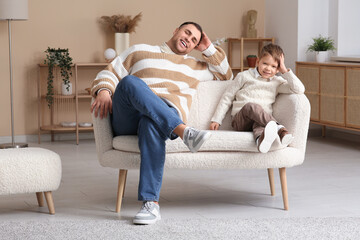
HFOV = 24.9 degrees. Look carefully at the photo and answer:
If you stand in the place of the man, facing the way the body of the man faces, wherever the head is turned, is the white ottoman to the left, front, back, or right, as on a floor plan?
right

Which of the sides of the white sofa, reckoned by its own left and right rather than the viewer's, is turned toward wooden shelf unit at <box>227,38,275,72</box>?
back

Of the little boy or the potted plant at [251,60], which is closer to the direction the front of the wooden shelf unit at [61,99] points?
the little boy

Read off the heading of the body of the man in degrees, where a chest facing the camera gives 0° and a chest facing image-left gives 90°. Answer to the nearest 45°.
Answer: approximately 0°

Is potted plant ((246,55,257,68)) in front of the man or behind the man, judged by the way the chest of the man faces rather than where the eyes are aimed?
behind

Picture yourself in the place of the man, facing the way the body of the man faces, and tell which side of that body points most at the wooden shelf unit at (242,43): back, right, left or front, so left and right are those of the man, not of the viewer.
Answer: back

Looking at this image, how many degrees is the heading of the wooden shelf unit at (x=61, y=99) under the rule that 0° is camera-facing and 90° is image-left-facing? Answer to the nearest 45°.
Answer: approximately 0°

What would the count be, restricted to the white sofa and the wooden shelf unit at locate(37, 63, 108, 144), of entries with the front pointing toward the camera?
2

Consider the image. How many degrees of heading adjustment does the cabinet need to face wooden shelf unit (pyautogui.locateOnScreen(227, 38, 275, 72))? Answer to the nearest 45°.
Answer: approximately 90° to its right

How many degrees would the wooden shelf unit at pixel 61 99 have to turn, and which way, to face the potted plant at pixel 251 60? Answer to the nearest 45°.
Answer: approximately 90° to its left
